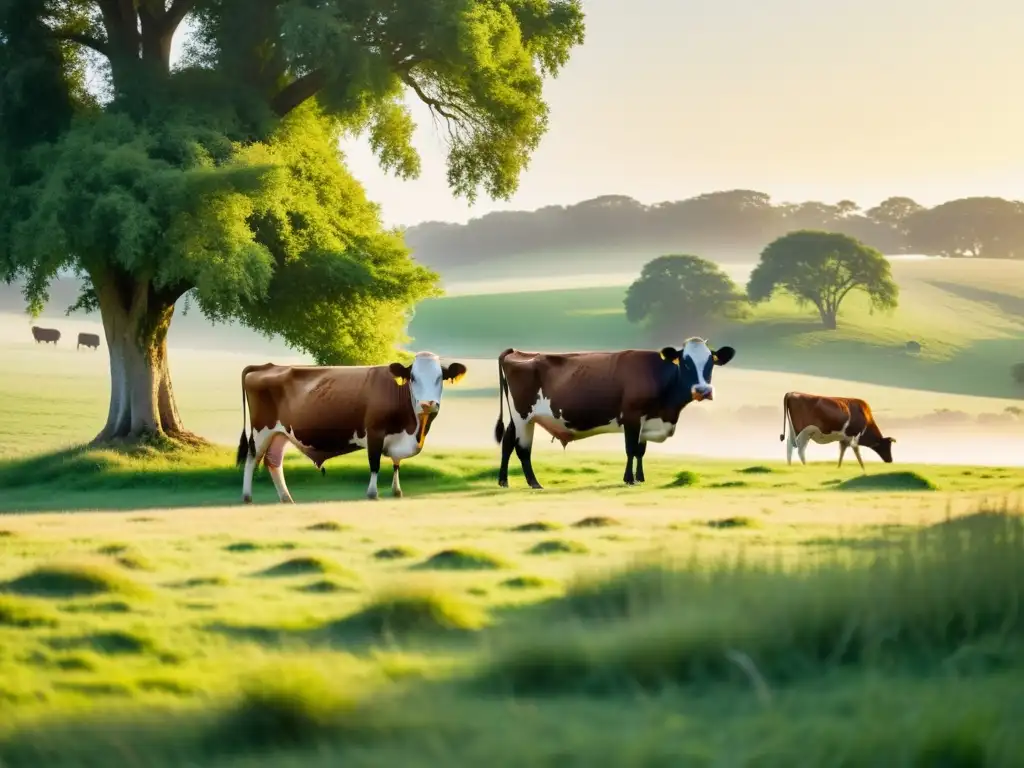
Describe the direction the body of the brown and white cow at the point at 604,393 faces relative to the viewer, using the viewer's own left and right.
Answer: facing to the right of the viewer

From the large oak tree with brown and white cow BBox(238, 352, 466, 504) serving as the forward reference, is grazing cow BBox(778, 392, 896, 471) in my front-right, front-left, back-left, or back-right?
front-left

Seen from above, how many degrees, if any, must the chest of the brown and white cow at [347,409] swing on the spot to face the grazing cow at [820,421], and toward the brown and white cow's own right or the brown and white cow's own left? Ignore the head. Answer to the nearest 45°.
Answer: approximately 45° to the brown and white cow's own left

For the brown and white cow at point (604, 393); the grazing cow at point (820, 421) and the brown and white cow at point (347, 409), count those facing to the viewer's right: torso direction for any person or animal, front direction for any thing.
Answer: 3

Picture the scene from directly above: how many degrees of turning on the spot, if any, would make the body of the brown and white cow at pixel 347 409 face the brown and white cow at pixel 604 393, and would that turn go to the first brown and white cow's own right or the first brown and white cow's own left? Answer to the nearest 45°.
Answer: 0° — it already faces it

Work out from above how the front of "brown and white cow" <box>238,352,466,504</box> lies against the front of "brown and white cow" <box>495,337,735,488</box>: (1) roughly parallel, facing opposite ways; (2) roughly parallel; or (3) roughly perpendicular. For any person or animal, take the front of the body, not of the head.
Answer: roughly parallel

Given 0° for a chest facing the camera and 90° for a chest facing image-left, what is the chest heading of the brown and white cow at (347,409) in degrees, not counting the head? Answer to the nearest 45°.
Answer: approximately 270°

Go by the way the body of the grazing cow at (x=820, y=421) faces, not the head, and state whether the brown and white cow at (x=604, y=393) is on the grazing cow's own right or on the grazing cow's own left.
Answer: on the grazing cow's own right

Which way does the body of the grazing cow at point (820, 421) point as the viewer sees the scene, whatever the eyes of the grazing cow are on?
to the viewer's right

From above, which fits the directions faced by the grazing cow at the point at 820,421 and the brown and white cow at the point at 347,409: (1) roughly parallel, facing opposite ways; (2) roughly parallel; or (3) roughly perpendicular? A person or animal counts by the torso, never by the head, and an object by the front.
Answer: roughly parallel

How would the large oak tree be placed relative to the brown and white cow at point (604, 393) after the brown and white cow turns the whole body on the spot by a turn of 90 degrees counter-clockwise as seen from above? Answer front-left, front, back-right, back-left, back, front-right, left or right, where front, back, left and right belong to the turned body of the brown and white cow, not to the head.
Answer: front-left

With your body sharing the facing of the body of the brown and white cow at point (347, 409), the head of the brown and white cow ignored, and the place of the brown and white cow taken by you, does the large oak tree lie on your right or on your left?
on your left

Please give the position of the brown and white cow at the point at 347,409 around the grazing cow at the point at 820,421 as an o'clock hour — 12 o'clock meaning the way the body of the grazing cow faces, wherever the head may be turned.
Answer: The brown and white cow is roughly at 4 o'clock from the grazing cow.

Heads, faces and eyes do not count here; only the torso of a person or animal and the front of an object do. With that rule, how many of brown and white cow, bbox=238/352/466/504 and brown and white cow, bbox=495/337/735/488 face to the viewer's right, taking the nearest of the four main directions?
2

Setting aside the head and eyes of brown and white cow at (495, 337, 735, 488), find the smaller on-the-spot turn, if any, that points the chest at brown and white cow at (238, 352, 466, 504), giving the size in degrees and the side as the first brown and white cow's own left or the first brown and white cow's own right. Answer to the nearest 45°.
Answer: approximately 135° to the first brown and white cow's own right
